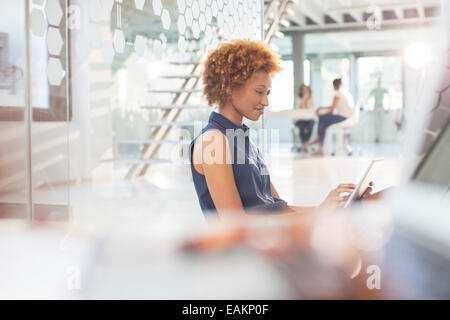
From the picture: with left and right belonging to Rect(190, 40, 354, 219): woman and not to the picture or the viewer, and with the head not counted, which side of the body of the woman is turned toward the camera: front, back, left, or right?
right

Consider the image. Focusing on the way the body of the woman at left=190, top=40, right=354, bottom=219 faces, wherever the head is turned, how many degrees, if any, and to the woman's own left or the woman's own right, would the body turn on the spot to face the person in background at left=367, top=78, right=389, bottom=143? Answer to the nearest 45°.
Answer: approximately 90° to the woman's own left

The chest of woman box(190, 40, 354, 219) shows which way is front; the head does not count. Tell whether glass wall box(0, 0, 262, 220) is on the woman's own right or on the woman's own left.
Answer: on the woman's own left

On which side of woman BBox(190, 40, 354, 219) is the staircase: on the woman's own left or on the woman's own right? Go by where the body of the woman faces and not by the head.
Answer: on the woman's own left
